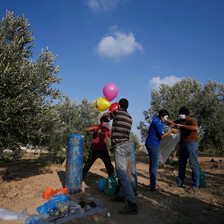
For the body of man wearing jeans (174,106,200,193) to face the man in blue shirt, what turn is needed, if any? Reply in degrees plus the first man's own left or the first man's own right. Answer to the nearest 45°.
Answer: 0° — they already face them

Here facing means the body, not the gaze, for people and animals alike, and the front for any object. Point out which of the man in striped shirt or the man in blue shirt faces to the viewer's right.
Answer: the man in blue shirt

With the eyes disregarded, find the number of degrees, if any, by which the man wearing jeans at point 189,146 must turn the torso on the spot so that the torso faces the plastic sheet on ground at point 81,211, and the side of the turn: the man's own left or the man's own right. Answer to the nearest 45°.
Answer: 0° — they already face it

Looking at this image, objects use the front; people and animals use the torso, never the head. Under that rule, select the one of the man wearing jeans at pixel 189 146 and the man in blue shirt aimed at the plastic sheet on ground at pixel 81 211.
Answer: the man wearing jeans

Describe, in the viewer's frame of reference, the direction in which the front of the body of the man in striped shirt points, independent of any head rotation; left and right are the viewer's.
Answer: facing away from the viewer and to the left of the viewer

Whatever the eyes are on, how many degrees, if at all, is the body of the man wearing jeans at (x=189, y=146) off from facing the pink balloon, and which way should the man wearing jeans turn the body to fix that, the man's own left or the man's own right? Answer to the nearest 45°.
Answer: approximately 45° to the man's own right

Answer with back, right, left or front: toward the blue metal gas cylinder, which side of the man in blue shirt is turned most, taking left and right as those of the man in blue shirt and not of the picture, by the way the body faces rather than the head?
back

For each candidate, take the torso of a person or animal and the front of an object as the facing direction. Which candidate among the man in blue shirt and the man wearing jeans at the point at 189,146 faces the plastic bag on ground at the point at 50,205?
the man wearing jeans

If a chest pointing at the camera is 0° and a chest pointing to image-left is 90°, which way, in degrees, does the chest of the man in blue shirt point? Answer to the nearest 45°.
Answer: approximately 270°

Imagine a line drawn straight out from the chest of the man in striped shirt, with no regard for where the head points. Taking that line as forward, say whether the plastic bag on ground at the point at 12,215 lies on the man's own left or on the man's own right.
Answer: on the man's own left

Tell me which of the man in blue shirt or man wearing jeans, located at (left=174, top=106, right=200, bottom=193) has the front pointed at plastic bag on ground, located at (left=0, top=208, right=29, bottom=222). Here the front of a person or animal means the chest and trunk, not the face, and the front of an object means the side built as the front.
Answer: the man wearing jeans

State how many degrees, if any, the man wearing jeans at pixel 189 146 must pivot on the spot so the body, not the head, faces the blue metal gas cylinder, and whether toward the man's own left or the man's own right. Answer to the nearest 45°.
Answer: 0° — they already face it
